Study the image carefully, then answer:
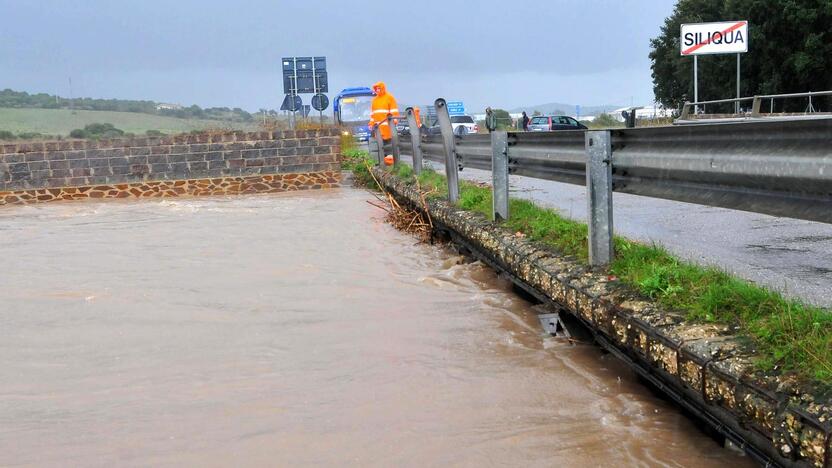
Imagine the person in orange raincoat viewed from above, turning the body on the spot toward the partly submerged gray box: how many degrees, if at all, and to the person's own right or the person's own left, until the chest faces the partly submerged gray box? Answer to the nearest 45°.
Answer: approximately 45° to the person's own left

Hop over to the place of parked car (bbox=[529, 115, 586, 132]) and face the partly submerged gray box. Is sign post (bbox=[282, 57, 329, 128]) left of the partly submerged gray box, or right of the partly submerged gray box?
right

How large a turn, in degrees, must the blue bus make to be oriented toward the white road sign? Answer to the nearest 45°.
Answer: approximately 45° to its left

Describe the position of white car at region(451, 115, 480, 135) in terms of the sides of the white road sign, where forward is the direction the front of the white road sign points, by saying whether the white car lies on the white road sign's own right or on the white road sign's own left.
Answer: on the white road sign's own right

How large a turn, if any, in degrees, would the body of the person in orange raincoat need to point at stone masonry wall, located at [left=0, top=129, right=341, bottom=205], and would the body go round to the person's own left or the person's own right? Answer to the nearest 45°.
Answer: approximately 90° to the person's own right

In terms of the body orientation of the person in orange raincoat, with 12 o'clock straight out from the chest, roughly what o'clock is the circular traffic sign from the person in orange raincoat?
The circular traffic sign is roughly at 4 o'clock from the person in orange raincoat.

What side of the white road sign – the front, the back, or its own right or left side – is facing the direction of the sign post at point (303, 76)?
right

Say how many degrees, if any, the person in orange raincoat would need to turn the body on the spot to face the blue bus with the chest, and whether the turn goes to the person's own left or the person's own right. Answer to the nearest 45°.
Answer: approximately 135° to the person's own right

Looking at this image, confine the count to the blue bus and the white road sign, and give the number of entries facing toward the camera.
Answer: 2

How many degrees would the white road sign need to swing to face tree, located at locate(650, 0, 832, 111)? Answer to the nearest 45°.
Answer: approximately 180°

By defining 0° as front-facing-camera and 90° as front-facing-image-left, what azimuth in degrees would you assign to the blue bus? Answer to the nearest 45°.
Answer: approximately 0°
